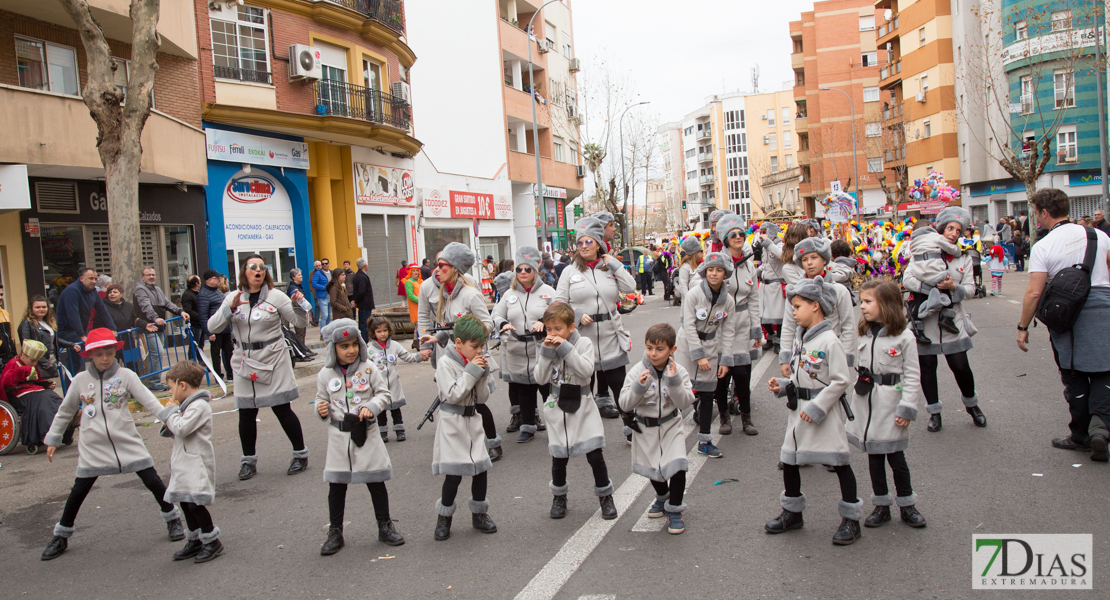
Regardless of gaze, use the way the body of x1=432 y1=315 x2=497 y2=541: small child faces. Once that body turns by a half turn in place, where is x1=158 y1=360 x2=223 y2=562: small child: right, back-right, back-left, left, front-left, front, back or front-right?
front-left

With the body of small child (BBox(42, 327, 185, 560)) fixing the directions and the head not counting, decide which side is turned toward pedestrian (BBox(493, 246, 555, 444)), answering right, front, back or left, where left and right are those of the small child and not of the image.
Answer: left

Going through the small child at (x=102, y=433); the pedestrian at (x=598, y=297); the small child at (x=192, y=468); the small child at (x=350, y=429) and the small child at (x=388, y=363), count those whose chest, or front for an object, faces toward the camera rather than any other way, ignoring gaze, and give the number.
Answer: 4

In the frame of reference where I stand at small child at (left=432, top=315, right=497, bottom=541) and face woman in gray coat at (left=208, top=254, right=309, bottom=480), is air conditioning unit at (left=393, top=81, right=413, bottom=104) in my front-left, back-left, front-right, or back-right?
front-right

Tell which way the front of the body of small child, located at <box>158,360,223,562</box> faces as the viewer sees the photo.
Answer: to the viewer's left

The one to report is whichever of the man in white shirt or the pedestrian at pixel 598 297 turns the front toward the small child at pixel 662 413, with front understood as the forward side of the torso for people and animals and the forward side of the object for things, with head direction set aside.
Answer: the pedestrian

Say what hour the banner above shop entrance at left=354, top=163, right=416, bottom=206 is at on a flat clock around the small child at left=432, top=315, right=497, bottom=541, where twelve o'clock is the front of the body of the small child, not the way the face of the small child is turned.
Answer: The banner above shop entrance is roughly at 7 o'clock from the small child.

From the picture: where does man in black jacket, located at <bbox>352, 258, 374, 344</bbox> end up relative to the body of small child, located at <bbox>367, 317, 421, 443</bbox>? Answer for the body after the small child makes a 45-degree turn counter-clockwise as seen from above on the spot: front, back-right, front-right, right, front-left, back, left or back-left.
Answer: back-left

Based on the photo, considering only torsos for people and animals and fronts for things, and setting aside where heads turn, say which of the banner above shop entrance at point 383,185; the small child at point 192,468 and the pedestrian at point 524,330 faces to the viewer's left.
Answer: the small child

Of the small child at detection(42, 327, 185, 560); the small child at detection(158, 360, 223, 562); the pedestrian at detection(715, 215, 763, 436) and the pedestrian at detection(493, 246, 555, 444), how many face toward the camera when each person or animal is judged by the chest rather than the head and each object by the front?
3

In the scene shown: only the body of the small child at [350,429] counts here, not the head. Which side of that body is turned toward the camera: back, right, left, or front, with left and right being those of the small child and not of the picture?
front

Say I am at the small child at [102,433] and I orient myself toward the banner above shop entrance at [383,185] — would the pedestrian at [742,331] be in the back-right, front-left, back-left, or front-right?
front-right

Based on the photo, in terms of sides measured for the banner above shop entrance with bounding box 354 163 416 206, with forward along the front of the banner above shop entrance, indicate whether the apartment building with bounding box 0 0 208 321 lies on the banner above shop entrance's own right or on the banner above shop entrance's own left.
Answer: on the banner above shop entrance's own right

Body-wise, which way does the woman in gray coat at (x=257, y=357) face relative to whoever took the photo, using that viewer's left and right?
facing the viewer

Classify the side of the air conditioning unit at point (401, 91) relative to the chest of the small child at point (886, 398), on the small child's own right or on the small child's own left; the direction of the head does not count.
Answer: on the small child's own right

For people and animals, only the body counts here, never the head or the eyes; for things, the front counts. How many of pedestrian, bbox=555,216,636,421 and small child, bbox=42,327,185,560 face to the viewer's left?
0
